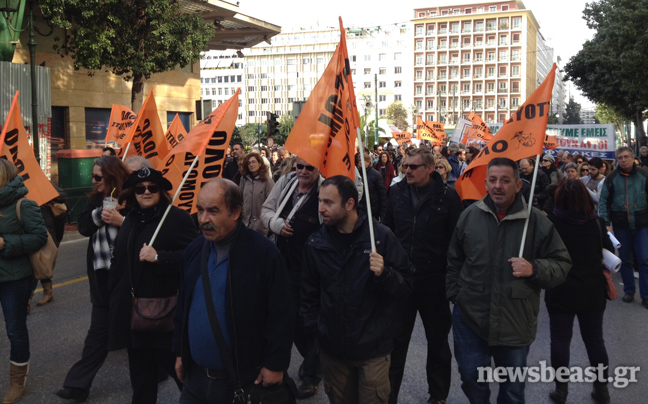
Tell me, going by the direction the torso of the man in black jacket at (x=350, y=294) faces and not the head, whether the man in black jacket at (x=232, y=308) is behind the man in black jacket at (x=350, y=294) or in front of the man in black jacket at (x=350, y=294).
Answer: in front

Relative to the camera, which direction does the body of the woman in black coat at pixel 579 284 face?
away from the camera

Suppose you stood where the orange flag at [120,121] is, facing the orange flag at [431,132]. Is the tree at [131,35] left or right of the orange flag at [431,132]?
left

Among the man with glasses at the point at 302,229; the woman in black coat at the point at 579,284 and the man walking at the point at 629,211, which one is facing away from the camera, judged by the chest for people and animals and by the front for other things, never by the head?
the woman in black coat

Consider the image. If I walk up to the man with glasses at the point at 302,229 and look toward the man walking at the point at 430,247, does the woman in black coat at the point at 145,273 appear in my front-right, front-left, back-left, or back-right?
back-right

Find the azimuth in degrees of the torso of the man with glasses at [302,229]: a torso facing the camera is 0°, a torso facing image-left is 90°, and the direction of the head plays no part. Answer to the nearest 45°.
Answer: approximately 0°

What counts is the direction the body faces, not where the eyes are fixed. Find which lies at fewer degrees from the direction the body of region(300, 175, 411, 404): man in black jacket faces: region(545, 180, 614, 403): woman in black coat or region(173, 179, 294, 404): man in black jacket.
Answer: the man in black jacket

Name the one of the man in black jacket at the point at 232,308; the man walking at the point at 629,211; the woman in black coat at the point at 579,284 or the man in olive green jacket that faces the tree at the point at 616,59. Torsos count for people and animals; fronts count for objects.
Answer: the woman in black coat
